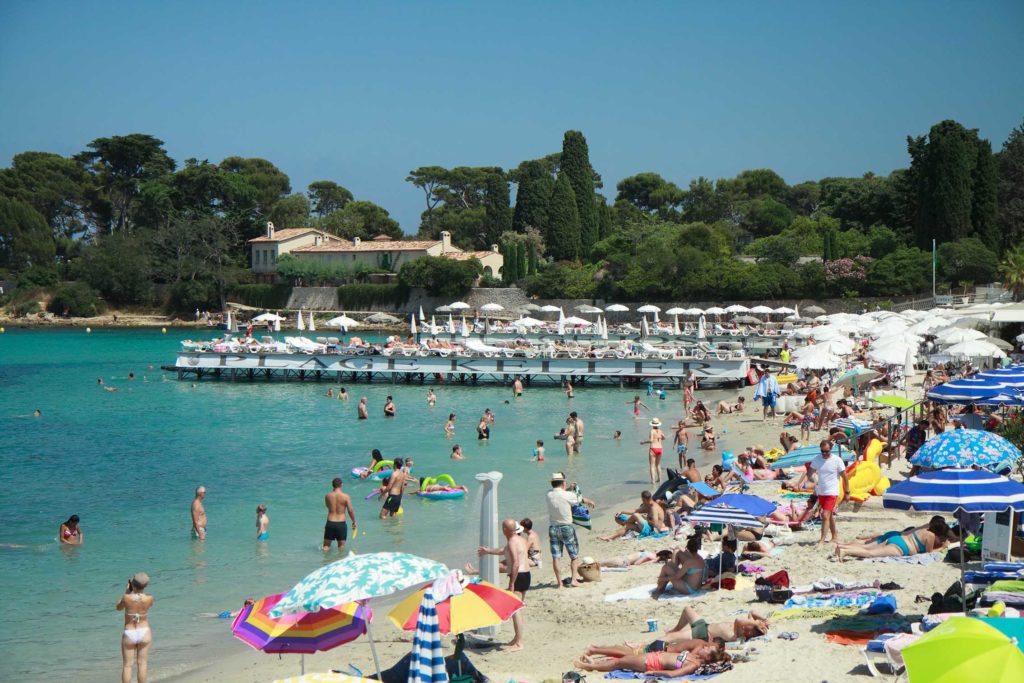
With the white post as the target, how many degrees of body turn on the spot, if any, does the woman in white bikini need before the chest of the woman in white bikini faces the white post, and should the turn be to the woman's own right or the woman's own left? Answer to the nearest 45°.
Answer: approximately 90° to the woman's own right

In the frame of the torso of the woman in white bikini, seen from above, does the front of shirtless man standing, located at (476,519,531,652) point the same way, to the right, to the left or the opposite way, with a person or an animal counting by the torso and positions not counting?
to the left

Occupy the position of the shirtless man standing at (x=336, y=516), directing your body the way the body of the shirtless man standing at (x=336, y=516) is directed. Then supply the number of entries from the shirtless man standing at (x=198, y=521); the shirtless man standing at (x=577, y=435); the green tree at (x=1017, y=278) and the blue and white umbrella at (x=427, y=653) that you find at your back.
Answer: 1

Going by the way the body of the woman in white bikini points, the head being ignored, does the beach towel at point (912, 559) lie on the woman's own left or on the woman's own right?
on the woman's own right

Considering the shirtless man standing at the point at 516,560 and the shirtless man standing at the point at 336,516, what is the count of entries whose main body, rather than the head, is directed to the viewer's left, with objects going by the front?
1

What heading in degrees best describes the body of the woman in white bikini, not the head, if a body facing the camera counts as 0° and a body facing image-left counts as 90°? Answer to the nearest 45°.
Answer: approximately 180°

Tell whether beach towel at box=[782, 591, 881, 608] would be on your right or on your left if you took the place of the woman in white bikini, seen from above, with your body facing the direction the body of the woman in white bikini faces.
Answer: on your right

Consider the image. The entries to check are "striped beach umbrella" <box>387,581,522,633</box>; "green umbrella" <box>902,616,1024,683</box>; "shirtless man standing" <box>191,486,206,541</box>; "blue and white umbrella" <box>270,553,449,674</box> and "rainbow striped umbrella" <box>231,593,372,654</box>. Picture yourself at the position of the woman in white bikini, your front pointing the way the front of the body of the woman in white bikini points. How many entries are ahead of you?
1

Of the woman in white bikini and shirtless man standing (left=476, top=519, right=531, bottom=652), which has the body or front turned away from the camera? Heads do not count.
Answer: the woman in white bikini

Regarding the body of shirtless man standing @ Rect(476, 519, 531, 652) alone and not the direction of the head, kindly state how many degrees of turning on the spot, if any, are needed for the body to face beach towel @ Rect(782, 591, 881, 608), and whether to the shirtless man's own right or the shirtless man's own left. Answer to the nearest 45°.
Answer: approximately 180°

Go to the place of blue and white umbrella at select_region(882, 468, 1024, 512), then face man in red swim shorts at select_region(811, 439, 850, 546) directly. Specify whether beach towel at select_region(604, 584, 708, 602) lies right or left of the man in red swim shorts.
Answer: left

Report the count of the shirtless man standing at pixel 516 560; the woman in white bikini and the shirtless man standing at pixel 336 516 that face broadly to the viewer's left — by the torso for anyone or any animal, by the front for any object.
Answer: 1
